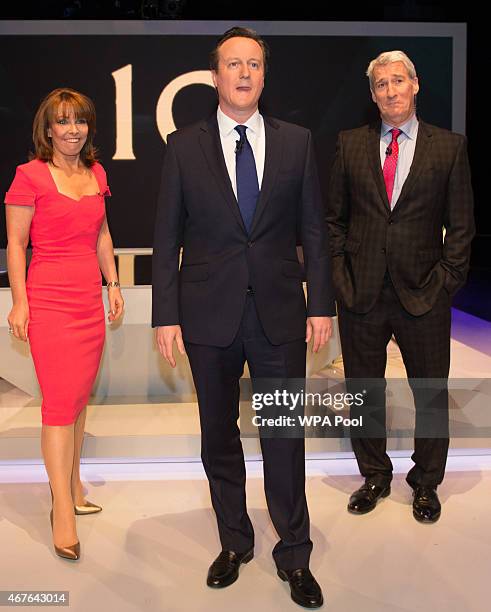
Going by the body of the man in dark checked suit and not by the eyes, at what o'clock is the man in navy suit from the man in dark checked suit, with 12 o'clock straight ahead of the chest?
The man in navy suit is roughly at 1 o'clock from the man in dark checked suit.

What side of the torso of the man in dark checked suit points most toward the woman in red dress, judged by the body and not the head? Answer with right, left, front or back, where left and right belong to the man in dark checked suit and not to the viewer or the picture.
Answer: right

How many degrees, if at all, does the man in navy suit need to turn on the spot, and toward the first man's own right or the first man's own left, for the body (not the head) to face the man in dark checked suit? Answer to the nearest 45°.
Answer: approximately 135° to the first man's own left

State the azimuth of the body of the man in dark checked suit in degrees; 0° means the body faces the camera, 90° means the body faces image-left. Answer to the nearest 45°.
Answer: approximately 0°

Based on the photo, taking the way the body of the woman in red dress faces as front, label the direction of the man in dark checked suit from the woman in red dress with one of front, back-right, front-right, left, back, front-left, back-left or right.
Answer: front-left

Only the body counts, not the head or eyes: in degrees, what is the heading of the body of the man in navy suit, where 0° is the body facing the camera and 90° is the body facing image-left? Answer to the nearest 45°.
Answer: approximately 0°

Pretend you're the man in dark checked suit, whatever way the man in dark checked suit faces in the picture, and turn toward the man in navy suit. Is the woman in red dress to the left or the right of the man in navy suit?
right

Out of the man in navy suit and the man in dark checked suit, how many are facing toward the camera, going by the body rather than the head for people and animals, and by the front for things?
2

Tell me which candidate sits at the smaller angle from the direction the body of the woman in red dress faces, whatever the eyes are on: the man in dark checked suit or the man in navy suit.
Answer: the man in navy suit

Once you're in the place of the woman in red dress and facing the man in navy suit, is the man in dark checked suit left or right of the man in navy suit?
left

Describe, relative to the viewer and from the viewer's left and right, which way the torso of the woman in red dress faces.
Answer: facing the viewer and to the right of the viewer
